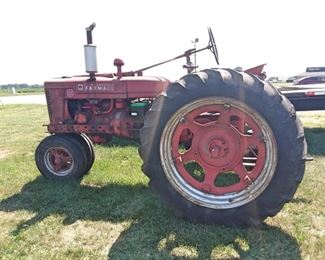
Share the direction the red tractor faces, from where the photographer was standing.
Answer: facing to the left of the viewer
